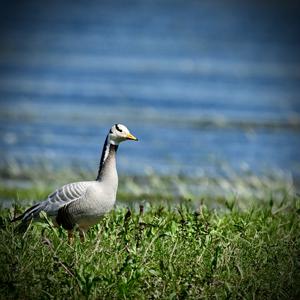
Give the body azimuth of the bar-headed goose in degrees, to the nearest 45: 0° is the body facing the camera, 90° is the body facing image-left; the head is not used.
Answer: approximately 270°
